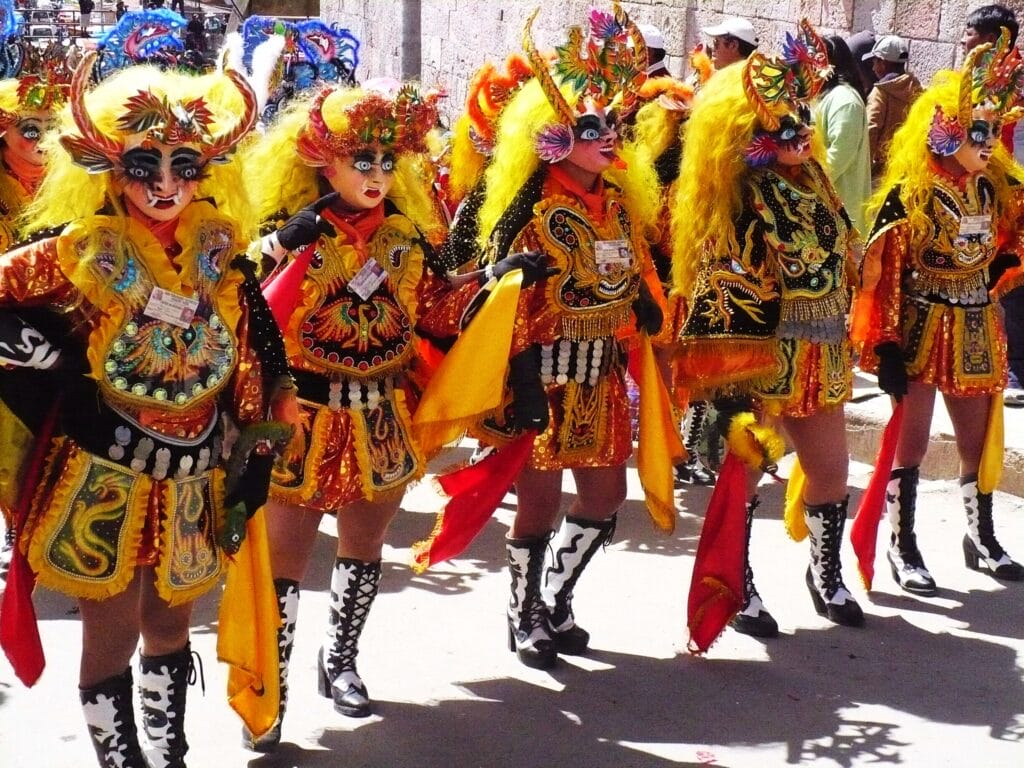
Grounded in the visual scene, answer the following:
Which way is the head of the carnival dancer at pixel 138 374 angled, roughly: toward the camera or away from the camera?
toward the camera

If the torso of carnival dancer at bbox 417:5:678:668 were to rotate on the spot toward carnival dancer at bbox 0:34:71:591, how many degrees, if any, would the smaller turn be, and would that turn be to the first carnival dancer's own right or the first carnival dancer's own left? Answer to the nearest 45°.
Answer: approximately 135° to the first carnival dancer's own right

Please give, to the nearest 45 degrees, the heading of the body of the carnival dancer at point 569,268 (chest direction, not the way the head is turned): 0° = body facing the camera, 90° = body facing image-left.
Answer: approximately 315°

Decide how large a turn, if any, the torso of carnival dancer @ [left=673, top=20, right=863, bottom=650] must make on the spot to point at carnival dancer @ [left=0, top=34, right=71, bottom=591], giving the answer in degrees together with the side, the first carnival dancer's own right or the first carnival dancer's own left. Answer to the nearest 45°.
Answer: approximately 135° to the first carnival dancer's own right

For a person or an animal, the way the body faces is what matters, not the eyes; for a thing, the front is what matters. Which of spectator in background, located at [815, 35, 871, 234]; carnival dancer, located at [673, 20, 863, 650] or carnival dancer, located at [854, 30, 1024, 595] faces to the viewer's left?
the spectator in background

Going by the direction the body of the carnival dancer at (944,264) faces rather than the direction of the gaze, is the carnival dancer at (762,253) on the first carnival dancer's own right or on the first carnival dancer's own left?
on the first carnival dancer's own right

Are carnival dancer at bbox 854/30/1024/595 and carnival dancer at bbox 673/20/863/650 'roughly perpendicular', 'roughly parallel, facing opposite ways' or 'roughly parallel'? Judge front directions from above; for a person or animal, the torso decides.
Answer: roughly parallel

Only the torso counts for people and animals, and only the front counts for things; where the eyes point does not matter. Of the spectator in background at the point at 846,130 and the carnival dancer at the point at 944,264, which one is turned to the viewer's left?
the spectator in background

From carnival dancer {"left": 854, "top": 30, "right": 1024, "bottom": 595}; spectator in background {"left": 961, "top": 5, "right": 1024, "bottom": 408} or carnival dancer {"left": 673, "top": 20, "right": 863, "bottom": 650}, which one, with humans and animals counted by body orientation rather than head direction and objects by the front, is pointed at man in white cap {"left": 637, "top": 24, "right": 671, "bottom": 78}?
the spectator in background

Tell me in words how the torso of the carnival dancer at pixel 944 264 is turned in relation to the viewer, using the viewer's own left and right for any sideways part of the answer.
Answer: facing the viewer and to the right of the viewer

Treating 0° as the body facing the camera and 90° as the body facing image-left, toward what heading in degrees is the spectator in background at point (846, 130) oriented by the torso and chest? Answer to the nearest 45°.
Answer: approximately 90°

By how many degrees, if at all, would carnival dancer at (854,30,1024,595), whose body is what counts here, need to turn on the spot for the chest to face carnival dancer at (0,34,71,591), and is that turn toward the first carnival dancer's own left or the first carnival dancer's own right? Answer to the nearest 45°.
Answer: approximately 135° to the first carnival dancer's own right

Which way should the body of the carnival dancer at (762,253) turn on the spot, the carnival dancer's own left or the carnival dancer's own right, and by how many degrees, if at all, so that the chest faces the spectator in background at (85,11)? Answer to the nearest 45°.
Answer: approximately 180°

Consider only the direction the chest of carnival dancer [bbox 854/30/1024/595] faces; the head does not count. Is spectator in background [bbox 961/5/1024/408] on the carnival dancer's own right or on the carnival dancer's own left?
on the carnival dancer's own left

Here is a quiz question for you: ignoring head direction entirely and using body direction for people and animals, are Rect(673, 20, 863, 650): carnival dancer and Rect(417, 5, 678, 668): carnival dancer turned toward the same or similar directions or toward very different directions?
same or similar directions
